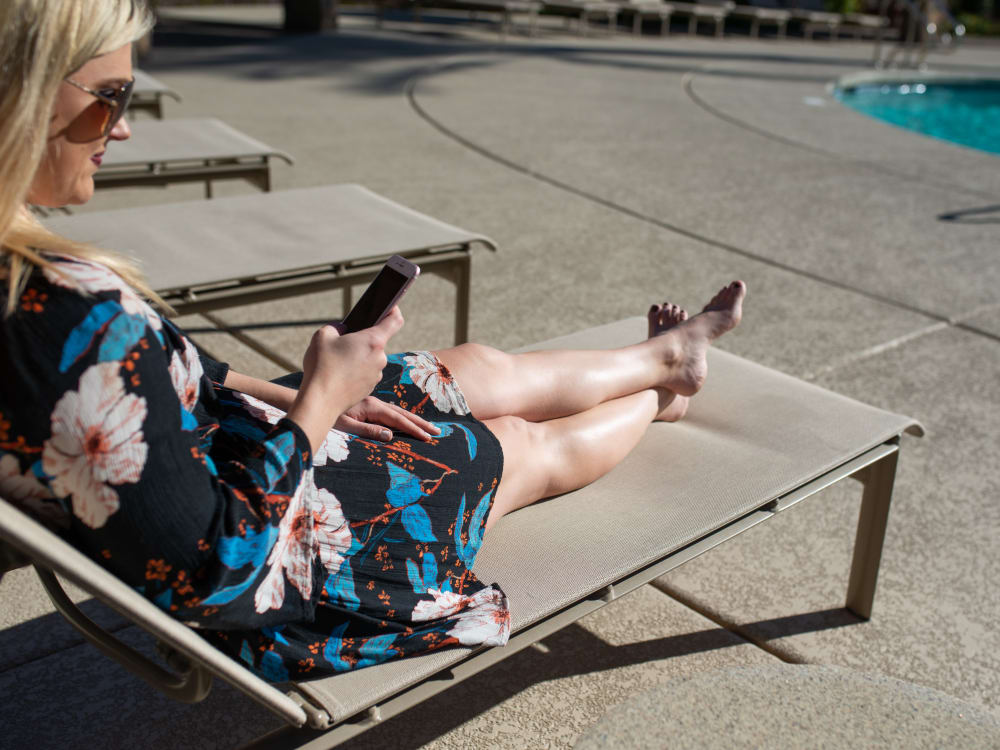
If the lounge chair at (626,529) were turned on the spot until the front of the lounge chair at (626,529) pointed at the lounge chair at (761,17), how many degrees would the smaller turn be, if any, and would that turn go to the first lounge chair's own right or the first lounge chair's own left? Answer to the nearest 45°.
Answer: approximately 45° to the first lounge chair's own left

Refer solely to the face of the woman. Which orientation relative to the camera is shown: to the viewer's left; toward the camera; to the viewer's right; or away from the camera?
to the viewer's right

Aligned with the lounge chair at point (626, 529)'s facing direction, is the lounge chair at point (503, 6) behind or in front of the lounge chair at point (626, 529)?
in front

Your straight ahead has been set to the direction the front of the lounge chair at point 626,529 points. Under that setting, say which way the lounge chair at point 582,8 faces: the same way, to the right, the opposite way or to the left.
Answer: to the right

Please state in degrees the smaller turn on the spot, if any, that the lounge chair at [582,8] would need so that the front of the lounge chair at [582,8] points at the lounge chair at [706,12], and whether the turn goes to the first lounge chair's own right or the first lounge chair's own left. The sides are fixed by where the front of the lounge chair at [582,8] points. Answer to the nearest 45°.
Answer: approximately 90° to the first lounge chair's own left

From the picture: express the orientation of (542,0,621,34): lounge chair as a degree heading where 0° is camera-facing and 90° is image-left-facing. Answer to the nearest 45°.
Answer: approximately 315°

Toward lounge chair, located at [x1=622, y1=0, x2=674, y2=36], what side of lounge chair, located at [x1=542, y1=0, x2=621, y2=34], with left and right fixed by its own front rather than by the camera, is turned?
left

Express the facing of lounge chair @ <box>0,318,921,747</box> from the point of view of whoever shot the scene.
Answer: facing away from the viewer and to the right of the viewer

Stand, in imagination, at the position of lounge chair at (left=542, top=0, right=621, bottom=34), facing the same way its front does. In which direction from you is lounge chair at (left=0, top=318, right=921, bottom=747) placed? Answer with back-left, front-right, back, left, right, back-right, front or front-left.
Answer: front-right

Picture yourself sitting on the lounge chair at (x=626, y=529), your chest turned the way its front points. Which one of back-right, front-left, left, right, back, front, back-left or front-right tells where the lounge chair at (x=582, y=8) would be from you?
front-left

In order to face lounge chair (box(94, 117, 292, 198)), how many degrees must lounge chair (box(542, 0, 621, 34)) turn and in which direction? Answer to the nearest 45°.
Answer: approximately 45° to its right

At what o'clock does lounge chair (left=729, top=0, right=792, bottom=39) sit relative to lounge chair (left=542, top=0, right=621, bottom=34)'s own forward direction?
lounge chair (left=729, top=0, right=792, bottom=39) is roughly at 9 o'clock from lounge chair (left=542, top=0, right=621, bottom=34).

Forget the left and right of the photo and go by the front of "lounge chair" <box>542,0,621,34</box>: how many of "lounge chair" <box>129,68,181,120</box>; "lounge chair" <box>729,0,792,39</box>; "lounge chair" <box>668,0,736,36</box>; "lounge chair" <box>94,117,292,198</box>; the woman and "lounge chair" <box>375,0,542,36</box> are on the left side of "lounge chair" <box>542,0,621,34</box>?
2

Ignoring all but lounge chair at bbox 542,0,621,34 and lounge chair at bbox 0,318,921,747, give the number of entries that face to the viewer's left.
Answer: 0

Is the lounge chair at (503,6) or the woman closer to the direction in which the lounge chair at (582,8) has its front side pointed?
the woman
